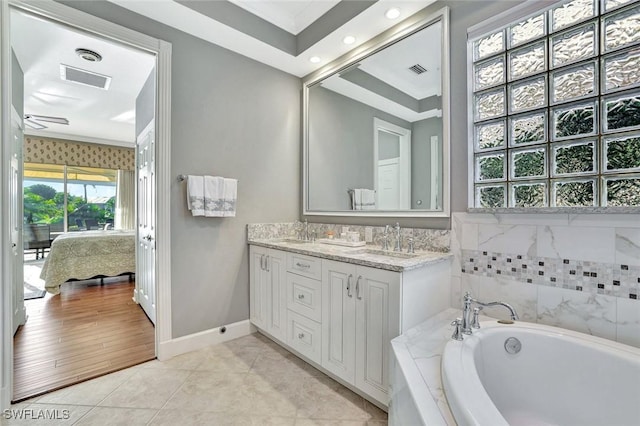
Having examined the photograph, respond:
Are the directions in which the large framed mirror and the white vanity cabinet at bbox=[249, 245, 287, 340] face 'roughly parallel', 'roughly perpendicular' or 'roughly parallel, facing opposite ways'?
roughly parallel

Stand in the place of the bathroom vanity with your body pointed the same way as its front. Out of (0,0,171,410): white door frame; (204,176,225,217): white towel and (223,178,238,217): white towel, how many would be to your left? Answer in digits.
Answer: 0

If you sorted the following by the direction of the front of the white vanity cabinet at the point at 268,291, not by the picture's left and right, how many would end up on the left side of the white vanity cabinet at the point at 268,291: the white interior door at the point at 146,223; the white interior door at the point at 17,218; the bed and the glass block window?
1

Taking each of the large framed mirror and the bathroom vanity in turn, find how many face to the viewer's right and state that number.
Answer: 0

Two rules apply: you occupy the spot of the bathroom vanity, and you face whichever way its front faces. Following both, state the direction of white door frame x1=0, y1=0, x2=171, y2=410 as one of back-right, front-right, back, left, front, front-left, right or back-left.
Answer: front-right

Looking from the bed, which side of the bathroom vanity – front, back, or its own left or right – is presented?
right

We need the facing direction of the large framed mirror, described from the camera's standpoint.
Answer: facing the viewer and to the left of the viewer

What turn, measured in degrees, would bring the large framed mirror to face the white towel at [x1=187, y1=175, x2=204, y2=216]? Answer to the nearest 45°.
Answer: approximately 45° to its right

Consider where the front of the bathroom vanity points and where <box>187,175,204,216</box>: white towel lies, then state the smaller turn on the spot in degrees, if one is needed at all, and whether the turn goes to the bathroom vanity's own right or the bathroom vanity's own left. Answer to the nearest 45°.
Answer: approximately 45° to the bathroom vanity's own right

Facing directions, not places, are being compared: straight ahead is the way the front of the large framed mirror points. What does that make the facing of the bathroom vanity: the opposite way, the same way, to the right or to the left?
the same way
